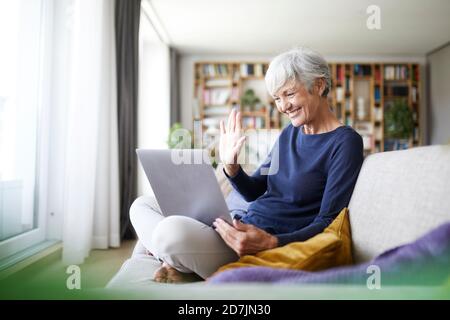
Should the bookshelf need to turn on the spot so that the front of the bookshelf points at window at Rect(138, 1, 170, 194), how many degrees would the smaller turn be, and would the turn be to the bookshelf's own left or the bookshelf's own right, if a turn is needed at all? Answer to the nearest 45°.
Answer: approximately 45° to the bookshelf's own right

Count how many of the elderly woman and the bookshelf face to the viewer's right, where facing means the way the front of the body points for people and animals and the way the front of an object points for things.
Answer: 0

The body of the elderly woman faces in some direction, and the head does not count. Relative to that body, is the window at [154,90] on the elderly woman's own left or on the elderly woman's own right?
on the elderly woman's own right

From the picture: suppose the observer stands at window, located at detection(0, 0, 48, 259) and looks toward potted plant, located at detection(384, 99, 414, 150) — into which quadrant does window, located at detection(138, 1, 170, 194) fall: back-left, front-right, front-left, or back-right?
front-left

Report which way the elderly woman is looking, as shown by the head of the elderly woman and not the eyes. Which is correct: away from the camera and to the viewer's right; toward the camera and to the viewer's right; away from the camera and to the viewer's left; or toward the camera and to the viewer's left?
toward the camera and to the viewer's left

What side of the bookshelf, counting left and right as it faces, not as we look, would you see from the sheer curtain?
front

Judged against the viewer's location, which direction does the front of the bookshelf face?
facing the viewer

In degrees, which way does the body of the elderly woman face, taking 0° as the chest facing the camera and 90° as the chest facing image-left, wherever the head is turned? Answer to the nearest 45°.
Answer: approximately 45°

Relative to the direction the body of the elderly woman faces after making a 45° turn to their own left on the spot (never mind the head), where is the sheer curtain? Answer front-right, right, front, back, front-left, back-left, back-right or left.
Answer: back-right

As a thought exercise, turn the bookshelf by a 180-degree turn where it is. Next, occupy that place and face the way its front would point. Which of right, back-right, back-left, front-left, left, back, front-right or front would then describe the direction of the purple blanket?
back

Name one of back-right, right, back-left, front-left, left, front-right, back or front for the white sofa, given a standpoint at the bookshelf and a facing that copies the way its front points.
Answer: front

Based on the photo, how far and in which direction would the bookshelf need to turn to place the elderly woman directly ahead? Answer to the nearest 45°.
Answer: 0° — it already faces them

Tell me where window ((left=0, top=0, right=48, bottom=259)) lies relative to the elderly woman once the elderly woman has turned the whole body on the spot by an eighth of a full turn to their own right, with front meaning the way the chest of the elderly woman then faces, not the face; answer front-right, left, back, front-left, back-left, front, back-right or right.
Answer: front-right

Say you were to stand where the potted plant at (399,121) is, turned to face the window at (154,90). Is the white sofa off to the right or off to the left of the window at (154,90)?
left
